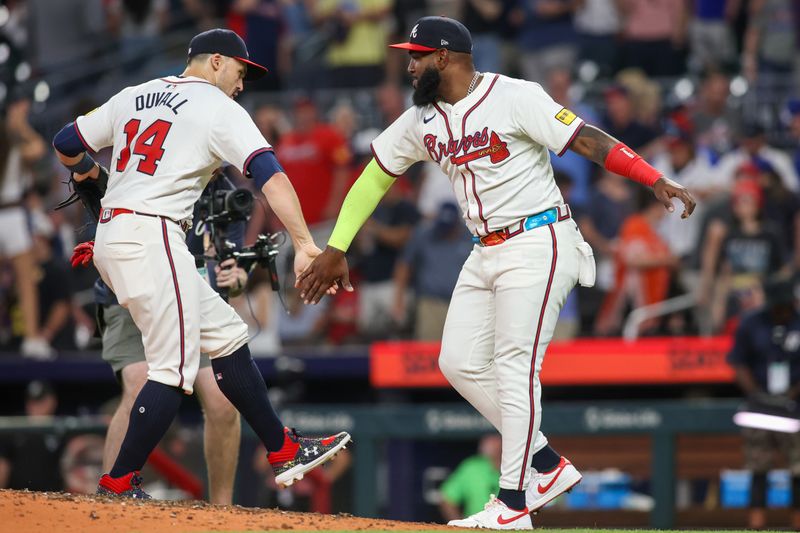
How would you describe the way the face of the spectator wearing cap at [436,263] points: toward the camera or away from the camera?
toward the camera

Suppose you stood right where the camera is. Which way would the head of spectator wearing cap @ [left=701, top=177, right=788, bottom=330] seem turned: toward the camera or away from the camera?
toward the camera

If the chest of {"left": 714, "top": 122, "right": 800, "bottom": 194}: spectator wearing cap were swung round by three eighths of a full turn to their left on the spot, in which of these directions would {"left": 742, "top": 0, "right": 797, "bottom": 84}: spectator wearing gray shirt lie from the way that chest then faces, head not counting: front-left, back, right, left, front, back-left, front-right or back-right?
front-left

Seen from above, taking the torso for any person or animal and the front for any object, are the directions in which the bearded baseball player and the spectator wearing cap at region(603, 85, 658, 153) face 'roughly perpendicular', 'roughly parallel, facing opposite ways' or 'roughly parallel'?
roughly parallel

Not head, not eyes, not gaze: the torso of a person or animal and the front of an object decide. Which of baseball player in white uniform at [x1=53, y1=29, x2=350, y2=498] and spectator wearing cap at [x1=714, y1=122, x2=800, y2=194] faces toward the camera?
the spectator wearing cap

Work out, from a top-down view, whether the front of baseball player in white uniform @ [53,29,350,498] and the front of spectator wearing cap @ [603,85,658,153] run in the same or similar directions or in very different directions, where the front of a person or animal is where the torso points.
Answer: very different directions

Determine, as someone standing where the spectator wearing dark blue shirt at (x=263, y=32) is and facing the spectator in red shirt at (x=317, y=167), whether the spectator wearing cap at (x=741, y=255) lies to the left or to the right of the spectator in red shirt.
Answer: left

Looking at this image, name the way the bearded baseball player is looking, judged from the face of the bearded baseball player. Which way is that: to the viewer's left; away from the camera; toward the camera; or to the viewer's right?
to the viewer's left

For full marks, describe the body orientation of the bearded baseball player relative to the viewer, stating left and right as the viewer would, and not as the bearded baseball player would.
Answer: facing the viewer and to the left of the viewer

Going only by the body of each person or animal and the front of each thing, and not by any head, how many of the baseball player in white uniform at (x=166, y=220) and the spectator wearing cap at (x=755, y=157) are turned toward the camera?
1

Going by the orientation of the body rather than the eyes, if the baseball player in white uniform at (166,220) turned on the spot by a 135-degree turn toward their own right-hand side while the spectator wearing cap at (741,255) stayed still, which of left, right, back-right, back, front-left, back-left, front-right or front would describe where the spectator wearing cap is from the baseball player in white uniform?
back-left

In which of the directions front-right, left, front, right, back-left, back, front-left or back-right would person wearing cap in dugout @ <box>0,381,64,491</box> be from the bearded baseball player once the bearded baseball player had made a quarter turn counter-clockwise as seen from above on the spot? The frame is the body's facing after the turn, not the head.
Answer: back

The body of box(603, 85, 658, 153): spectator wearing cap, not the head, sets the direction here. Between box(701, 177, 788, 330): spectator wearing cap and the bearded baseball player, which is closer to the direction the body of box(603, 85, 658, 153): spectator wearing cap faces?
the bearded baseball player

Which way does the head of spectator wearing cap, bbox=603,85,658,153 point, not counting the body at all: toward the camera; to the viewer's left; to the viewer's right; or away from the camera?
toward the camera

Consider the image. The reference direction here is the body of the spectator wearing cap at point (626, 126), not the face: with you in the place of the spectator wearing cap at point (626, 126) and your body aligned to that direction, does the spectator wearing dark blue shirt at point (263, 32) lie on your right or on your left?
on your right

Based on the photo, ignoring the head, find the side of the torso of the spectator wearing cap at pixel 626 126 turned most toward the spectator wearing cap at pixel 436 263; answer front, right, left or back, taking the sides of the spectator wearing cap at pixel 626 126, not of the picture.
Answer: front
